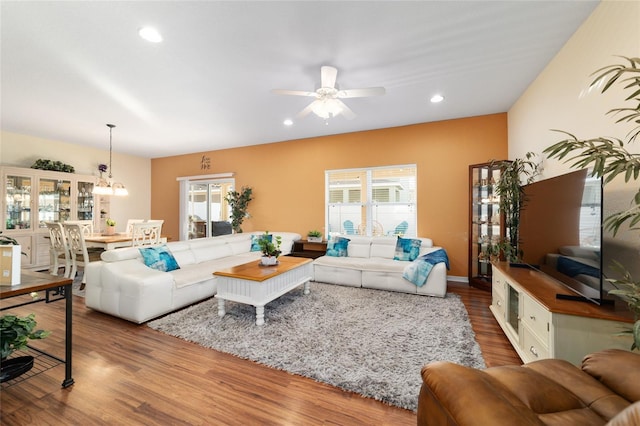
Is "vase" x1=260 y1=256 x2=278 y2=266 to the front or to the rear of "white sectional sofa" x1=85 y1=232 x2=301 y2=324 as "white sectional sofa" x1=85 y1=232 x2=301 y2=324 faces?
to the front

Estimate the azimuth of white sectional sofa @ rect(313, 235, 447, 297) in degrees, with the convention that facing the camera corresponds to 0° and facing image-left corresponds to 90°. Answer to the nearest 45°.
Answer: approximately 0°

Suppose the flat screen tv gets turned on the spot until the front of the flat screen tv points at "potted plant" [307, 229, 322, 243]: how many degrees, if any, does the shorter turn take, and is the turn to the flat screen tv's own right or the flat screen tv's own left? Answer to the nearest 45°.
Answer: approximately 45° to the flat screen tv's own right

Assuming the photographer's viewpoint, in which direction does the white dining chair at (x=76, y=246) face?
facing away from the viewer and to the right of the viewer

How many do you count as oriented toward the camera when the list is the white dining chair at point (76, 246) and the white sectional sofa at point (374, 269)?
1

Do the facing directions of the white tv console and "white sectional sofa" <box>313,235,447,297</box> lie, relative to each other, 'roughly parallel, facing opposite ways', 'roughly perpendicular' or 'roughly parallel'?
roughly perpendicular

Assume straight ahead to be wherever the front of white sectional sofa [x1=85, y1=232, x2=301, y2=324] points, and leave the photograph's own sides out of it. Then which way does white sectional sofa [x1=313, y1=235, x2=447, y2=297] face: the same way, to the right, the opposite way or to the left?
to the right

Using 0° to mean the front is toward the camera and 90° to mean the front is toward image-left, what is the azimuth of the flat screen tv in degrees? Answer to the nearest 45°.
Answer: approximately 45°

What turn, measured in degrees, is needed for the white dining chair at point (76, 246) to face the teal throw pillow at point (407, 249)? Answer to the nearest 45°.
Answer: approximately 90° to its right

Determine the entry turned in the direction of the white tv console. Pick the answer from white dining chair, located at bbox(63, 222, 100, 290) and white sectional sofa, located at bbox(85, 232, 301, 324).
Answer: the white sectional sofa

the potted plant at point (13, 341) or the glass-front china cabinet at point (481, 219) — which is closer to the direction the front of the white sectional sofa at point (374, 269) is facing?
the potted plant

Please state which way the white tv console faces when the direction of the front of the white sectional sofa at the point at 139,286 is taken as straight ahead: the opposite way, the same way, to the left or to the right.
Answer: the opposite way

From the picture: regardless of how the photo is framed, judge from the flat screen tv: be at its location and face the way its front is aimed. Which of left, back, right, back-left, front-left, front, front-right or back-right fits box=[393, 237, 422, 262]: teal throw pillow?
right

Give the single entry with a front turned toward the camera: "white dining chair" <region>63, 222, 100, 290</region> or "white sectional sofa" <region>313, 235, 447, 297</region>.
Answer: the white sectional sofa

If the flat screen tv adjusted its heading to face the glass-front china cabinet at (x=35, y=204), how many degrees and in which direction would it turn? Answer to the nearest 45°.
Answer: approximately 45° to its right

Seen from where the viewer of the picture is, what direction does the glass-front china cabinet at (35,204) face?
facing the viewer and to the right of the viewer

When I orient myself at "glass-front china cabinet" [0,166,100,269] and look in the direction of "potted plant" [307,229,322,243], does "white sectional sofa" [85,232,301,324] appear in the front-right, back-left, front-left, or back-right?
front-right
